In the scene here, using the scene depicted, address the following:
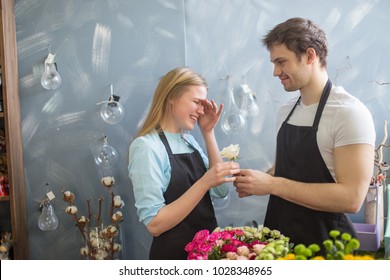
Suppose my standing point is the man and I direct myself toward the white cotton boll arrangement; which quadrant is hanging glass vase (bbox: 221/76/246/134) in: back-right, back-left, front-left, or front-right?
front-right

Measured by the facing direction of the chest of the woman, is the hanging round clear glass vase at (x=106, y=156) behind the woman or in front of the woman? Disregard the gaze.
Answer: behind

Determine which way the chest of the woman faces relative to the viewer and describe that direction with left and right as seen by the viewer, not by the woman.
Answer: facing the viewer and to the right of the viewer

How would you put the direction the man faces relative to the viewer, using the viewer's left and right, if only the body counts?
facing the viewer and to the left of the viewer

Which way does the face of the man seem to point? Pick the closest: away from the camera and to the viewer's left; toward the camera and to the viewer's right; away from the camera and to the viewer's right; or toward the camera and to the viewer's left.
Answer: toward the camera and to the viewer's left

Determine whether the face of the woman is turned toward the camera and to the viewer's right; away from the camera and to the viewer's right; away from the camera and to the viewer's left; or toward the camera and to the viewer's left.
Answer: toward the camera and to the viewer's right

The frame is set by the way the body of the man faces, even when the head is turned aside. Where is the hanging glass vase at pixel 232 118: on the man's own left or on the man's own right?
on the man's own right

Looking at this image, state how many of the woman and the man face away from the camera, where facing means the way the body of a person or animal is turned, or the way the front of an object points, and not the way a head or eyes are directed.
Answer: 0

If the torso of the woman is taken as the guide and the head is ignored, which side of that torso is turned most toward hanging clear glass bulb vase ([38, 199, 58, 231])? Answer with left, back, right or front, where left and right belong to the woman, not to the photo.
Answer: back

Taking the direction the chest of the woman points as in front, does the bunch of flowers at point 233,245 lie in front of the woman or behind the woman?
in front

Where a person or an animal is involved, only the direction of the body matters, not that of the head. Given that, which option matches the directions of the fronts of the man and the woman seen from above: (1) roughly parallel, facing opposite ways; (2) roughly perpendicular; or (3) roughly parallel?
roughly perpendicular

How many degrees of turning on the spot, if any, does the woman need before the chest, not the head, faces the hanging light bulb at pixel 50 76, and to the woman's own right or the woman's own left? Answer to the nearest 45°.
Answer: approximately 180°
